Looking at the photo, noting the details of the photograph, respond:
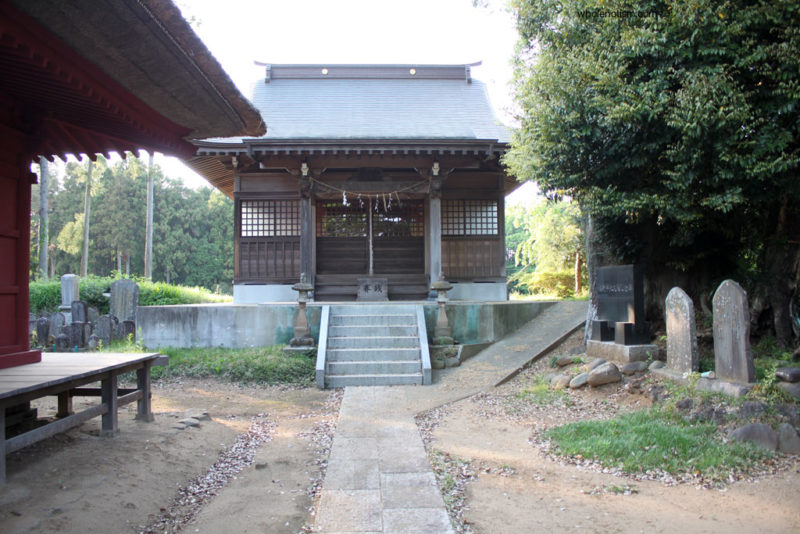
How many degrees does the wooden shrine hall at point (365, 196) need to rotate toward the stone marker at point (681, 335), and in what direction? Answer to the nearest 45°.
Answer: approximately 45° to its left

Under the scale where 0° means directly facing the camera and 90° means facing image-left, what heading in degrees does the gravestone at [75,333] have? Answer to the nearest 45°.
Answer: approximately 0°

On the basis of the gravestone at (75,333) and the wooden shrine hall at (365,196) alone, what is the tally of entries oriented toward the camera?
2

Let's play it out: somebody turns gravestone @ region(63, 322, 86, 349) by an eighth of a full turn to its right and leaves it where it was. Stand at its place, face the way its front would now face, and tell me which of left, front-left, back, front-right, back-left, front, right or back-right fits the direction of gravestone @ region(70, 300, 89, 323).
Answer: back-right

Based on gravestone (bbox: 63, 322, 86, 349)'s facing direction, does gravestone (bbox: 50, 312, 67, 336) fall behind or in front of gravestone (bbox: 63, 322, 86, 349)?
behind

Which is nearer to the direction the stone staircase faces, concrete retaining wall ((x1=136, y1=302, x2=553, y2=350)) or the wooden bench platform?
the wooden bench platform

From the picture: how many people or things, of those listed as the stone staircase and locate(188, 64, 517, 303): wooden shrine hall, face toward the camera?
2

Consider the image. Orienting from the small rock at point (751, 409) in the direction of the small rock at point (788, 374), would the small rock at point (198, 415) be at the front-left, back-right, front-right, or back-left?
back-left

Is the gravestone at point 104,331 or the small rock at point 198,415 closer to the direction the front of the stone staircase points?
the small rock

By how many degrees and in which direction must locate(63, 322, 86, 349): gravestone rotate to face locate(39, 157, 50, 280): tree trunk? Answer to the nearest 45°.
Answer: approximately 180°

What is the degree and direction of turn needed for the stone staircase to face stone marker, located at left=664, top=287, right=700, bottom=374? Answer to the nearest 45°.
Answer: approximately 45° to its left

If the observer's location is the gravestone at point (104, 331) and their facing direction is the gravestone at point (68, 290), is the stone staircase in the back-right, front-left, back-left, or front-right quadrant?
back-right
